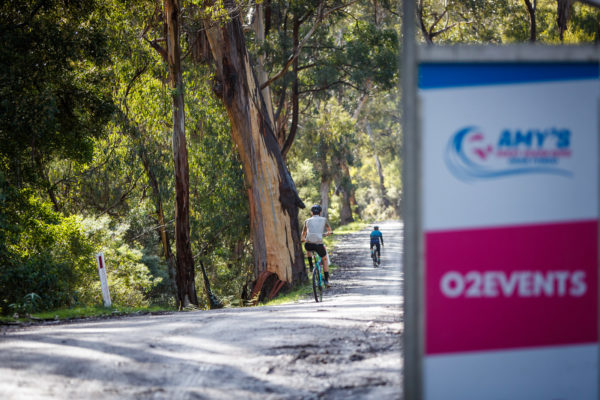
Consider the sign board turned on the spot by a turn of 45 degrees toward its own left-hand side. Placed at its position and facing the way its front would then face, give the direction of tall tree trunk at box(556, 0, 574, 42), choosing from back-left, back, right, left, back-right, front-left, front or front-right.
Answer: back-left

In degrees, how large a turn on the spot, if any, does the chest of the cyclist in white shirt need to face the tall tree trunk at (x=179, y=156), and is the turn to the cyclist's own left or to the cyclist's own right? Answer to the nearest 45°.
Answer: approximately 45° to the cyclist's own left

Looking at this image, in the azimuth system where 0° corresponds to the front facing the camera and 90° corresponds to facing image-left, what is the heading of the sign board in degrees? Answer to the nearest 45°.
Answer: approximately 0°

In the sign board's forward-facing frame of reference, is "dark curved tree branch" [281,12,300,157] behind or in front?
behind

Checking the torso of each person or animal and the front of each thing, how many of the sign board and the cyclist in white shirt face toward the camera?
1

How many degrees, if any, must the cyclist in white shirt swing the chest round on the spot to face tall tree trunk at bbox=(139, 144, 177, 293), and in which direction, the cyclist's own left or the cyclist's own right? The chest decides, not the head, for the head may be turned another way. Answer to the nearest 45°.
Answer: approximately 45° to the cyclist's own left

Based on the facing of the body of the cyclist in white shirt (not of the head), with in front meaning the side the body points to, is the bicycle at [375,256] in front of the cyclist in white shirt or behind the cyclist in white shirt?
in front

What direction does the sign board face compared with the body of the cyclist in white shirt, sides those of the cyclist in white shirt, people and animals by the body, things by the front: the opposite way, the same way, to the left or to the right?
the opposite way

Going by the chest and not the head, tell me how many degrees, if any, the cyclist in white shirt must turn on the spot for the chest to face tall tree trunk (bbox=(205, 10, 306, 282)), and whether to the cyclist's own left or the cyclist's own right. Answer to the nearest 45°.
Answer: approximately 90° to the cyclist's own left

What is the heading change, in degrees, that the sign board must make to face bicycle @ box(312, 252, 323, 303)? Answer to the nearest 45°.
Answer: approximately 180°

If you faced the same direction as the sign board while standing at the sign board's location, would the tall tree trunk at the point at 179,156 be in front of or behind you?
behind

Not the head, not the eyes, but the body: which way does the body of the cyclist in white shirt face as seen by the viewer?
away from the camera

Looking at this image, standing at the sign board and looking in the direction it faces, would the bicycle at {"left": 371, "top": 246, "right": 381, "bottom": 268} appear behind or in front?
behind
